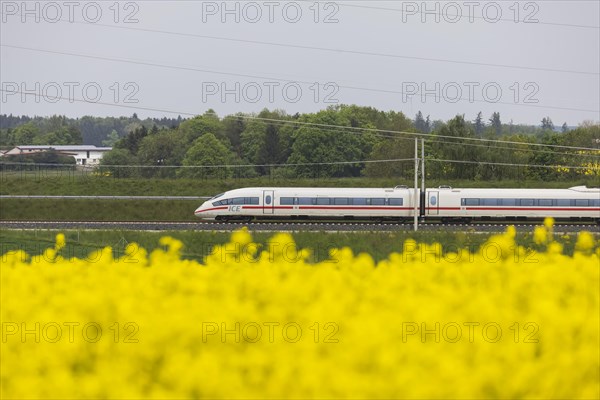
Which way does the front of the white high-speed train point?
to the viewer's left
